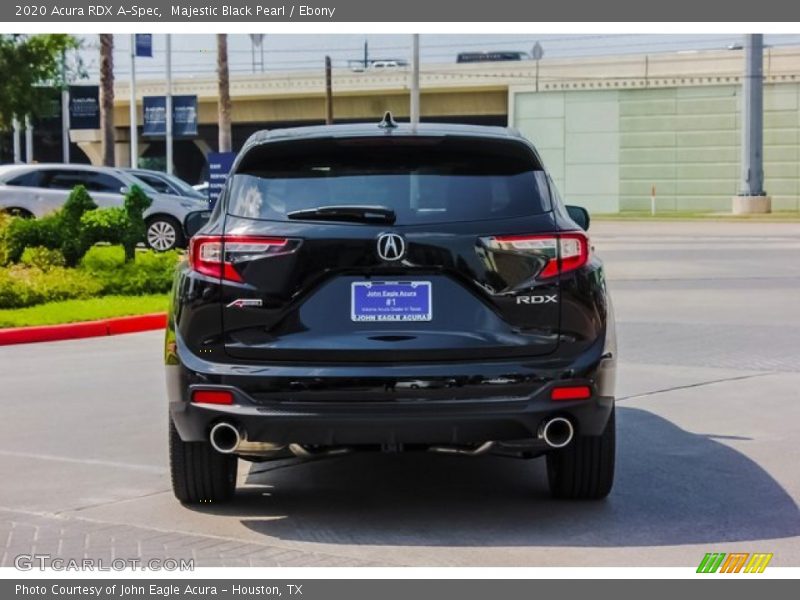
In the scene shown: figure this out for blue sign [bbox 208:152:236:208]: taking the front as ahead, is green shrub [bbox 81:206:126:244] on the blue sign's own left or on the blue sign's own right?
on the blue sign's own right

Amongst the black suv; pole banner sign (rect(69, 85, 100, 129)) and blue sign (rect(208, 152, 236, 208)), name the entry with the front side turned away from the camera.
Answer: the black suv

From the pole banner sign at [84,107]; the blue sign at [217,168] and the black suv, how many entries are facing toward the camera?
2

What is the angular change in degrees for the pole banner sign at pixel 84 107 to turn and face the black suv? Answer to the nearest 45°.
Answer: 0° — it already faces it

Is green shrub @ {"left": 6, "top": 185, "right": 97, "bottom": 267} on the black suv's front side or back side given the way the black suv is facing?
on the front side

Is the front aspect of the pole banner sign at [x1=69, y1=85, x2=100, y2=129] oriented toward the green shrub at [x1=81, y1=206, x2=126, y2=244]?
yes

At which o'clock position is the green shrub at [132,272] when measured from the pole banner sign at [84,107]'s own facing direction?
The green shrub is roughly at 12 o'clock from the pole banner sign.

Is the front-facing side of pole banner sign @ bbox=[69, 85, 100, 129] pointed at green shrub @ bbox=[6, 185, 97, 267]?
yes

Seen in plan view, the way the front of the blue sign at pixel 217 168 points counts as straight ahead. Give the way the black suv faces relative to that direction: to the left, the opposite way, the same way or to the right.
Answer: the opposite way

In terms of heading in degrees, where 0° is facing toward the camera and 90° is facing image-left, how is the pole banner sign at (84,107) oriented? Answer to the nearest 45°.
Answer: approximately 0°

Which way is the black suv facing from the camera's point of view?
away from the camera

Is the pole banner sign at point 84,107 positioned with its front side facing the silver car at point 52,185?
yes

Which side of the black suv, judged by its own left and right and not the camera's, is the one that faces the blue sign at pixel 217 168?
front

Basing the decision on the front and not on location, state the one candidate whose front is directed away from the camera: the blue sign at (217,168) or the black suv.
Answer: the black suv
